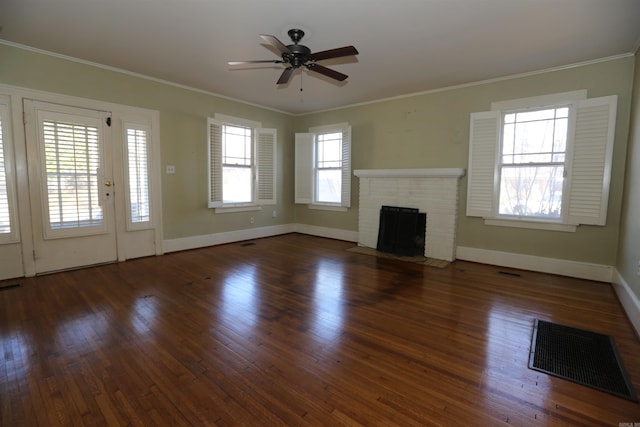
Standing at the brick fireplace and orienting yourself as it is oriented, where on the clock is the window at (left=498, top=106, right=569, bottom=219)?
The window is roughly at 8 o'clock from the brick fireplace.

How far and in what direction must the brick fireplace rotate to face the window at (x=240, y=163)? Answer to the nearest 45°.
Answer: approximately 45° to its right

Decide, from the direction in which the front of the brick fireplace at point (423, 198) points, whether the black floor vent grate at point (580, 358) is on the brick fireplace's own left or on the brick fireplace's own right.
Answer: on the brick fireplace's own left

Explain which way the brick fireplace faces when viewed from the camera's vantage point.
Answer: facing the viewer and to the left of the viewer

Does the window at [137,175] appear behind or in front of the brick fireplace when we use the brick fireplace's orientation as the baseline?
in front

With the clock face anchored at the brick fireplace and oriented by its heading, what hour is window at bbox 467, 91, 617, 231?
The window is roughly at 8 o'clock from the brick fireplace.

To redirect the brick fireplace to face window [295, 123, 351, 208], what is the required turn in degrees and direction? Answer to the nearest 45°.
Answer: approximately 90° to its right

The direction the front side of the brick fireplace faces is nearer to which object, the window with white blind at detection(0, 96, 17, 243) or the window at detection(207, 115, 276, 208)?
the window with white blind

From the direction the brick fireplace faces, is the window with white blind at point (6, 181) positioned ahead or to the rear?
ahead

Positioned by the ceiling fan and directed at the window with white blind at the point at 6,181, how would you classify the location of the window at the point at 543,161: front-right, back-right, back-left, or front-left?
back-right

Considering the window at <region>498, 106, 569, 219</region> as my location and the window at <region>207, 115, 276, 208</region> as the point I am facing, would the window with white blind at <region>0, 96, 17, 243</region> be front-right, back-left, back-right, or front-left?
front-left

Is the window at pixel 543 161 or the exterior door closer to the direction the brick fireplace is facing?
the exterior door
